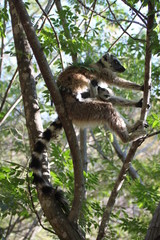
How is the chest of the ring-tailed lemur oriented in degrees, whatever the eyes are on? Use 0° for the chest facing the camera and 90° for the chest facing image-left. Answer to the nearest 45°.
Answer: approximately 270°
